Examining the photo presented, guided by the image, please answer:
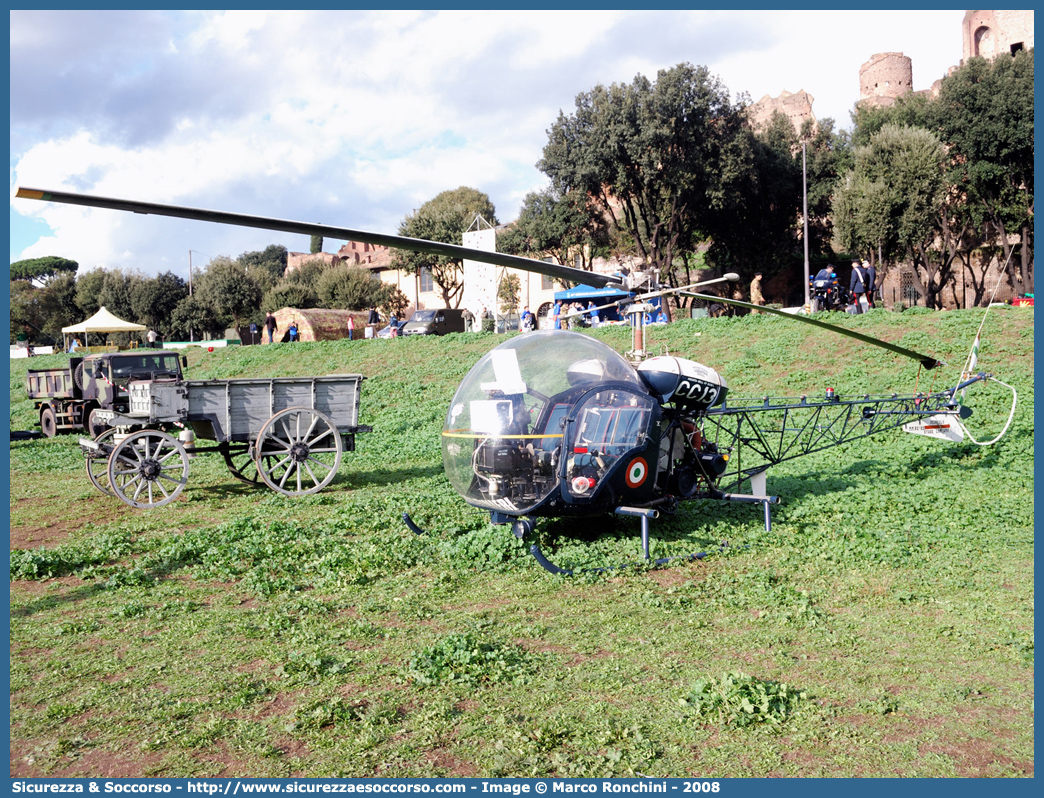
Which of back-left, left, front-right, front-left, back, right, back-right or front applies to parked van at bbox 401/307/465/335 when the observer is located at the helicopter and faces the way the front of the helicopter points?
back-right

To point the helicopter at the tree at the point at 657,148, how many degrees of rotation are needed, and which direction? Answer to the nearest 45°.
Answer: approximately 135° to its right

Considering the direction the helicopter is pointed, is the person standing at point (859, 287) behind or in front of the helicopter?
behind

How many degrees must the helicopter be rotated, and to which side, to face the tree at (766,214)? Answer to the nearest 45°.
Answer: approximately 135° to its right

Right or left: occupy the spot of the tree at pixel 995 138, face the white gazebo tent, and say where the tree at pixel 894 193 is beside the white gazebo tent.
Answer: left

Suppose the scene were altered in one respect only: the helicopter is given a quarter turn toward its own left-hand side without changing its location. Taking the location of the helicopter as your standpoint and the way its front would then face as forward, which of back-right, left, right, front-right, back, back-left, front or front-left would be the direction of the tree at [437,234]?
back-left

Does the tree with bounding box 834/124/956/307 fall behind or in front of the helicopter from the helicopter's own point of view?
behind

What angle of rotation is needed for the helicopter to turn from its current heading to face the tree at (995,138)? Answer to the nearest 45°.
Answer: approximately 180°

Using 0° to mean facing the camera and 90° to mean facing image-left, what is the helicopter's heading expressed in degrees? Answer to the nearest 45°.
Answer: approximately 45°
